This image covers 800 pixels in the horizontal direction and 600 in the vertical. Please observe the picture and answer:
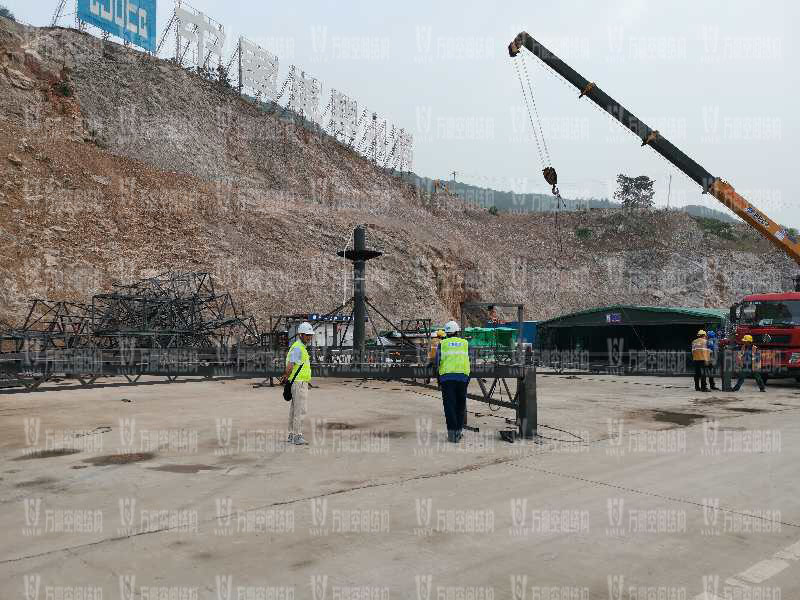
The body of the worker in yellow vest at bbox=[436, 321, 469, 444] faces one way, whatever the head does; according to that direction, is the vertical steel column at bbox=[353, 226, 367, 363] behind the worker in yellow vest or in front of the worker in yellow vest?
in front

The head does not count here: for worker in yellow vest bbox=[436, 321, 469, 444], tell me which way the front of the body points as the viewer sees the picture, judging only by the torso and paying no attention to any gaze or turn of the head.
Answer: away from the camera

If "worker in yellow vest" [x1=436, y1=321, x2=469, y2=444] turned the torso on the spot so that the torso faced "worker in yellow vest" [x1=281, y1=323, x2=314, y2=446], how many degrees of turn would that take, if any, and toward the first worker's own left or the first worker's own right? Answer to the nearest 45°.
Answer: approximately 90° to the first worker's own left

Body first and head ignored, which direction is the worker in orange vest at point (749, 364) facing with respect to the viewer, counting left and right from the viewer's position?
facing the viewer

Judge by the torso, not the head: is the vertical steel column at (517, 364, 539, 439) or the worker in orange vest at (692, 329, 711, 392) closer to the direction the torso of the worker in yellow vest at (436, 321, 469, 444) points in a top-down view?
the worker in orange vest

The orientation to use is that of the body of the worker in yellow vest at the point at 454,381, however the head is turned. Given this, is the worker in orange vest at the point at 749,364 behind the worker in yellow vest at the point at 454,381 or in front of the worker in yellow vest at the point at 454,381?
in front

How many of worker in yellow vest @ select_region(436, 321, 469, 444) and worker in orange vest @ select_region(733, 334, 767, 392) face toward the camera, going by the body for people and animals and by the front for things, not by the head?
1

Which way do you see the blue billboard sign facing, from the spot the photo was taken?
facing the viewer and to the right of the viewer

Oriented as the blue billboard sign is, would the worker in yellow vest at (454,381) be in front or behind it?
in front
